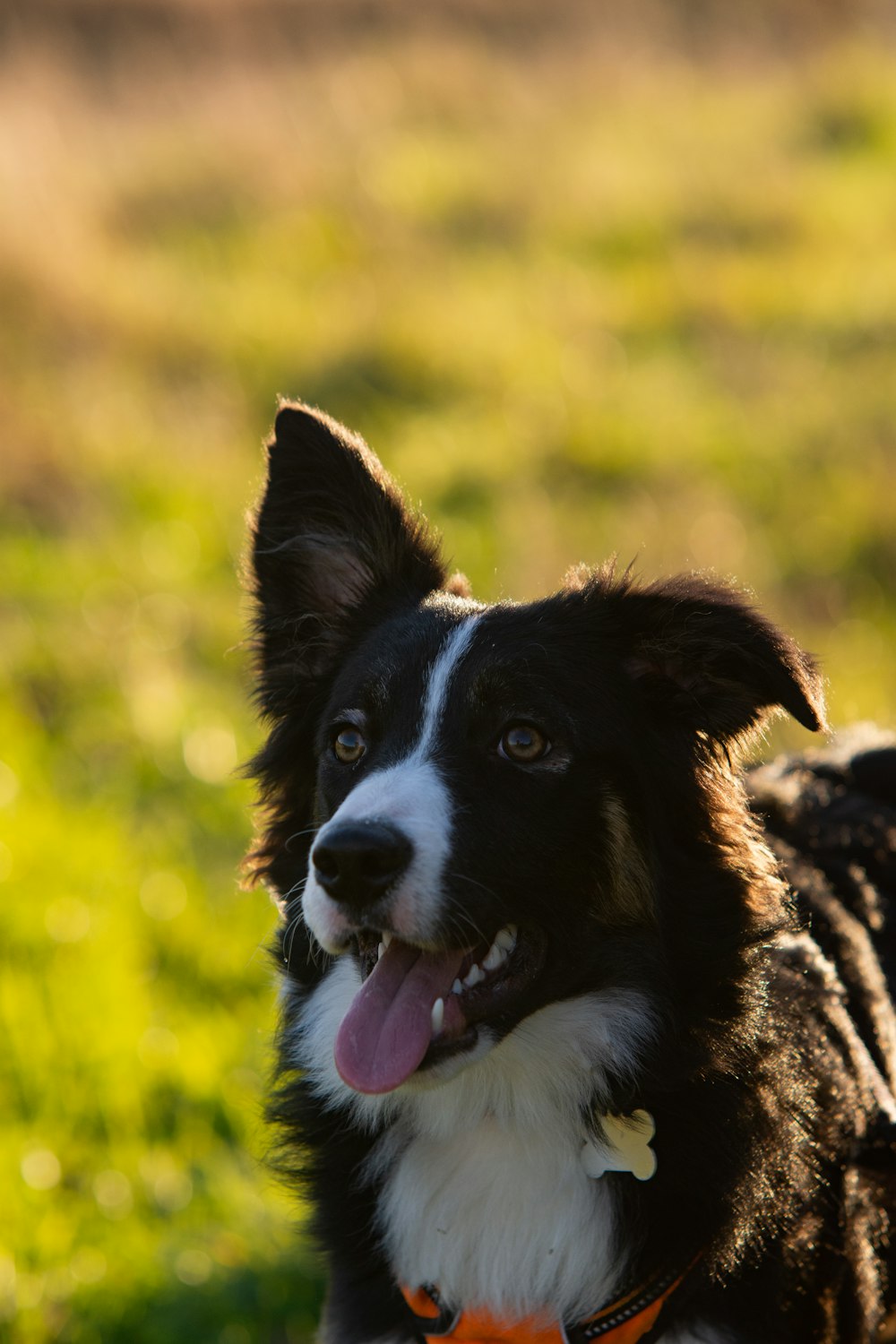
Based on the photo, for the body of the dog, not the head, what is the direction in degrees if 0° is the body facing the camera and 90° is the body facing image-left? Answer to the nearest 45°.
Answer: approximately 45°
